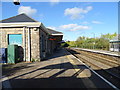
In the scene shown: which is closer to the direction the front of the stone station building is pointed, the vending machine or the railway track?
the railway track

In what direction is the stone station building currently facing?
to the viewer's right
